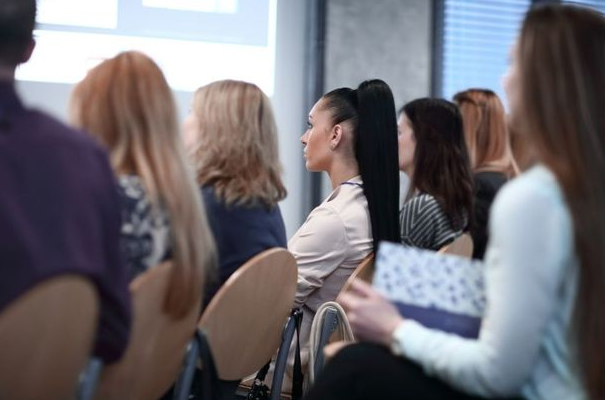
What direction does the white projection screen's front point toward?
toward the camera

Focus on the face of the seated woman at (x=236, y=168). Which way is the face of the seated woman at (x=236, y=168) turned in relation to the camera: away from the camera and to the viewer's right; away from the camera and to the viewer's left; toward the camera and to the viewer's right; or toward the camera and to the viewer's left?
away from the camera and to the viewer's left

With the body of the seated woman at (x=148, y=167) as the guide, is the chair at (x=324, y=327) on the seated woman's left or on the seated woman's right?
on the seated woman's right

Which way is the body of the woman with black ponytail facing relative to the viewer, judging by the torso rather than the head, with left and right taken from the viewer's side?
facing to the left of the viewer

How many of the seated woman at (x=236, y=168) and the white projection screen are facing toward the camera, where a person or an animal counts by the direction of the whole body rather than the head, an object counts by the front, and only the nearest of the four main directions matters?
1

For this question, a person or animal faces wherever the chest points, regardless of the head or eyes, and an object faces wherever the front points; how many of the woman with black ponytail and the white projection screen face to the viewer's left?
1

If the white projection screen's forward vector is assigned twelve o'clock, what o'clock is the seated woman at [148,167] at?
The seated woman is roughly at 12 o'clock from the white projection screen.

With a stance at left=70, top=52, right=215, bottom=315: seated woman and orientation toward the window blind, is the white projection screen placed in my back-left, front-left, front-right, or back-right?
front-left

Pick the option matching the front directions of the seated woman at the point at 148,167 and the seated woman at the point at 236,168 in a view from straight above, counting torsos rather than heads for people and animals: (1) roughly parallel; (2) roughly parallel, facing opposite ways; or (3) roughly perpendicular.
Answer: roughly parallel

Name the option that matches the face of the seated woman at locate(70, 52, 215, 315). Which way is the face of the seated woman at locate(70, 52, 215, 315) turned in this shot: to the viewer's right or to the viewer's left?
to the viewer's left

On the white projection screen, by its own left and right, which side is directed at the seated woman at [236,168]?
front

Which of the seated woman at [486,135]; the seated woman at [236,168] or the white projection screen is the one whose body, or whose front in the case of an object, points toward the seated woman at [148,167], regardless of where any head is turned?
the white projection screen

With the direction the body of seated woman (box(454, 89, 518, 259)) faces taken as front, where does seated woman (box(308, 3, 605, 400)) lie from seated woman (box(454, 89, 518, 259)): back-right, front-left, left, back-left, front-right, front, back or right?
back-left
